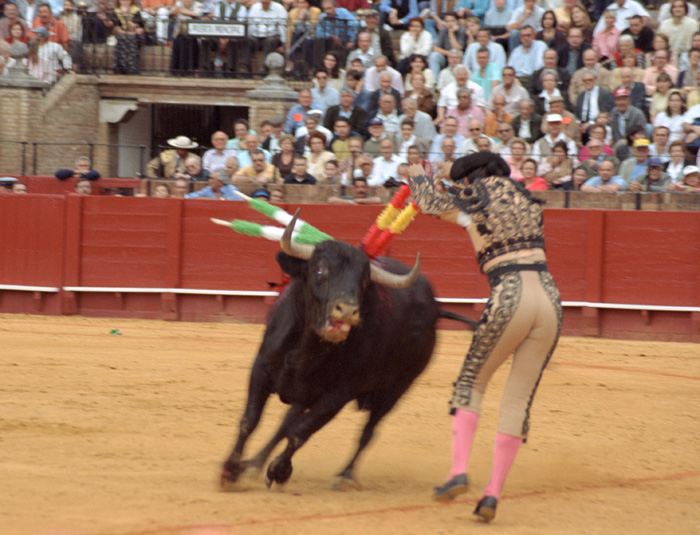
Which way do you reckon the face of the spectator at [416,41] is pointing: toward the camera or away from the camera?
toward the camera

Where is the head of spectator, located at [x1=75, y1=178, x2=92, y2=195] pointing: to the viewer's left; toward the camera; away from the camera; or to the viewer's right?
toward the camera

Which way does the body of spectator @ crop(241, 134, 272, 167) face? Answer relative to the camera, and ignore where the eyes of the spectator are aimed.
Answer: toward the camera

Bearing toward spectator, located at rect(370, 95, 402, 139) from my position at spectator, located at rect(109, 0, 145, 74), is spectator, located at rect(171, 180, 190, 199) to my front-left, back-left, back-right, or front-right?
front-right

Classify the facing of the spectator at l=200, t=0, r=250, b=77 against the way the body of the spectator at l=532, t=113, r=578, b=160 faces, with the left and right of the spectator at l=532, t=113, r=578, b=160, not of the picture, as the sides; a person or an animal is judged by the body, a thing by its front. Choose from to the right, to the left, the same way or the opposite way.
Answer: the same way

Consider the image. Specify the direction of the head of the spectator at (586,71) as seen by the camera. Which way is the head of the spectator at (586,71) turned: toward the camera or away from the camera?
toward the camera

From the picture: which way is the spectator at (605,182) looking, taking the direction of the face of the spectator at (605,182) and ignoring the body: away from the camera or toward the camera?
toward the camera

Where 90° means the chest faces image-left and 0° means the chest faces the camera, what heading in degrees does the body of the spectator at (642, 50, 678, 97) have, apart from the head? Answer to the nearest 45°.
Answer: approximately 0°

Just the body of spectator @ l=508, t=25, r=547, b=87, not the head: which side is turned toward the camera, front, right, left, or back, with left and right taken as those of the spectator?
front

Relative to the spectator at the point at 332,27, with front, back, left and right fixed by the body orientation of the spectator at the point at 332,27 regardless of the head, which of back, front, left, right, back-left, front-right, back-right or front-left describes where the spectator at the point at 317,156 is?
front

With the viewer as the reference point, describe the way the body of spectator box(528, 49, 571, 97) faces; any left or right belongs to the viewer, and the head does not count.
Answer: facing the viewer

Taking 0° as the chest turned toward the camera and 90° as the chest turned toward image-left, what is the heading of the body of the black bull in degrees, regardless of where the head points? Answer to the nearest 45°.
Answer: approximately 45°

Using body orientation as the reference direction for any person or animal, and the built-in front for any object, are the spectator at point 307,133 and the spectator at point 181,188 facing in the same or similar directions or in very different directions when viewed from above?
same or similar directions

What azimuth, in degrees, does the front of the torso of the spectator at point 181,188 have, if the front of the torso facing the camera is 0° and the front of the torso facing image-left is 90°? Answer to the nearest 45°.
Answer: approximately 0°

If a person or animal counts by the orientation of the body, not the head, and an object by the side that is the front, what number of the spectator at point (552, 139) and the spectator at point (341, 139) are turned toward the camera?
2

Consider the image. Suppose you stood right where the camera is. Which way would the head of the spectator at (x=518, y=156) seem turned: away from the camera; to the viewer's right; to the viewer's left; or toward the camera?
toward the camera

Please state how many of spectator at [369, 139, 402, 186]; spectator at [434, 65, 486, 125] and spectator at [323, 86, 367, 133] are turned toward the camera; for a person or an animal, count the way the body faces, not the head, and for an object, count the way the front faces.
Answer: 3

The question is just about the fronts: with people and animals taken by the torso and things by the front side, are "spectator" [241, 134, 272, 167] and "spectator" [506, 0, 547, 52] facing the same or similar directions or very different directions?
same or similar directions
